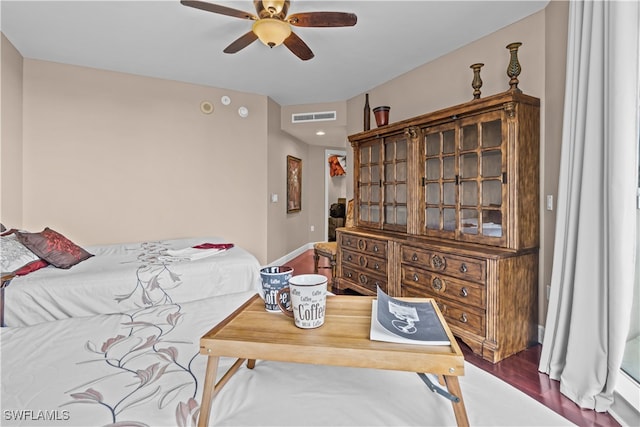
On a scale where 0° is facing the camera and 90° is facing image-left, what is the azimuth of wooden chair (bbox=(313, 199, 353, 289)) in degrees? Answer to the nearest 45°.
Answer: approximately 45°

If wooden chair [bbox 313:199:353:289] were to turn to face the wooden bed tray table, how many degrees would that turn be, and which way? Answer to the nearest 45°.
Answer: approximately 45° to its left

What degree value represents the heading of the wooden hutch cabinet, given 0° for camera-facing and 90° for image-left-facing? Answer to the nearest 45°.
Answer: approximately 45°

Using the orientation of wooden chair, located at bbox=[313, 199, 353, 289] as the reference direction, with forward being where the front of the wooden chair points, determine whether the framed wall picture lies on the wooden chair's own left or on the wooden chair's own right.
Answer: on the wooden chair's own right

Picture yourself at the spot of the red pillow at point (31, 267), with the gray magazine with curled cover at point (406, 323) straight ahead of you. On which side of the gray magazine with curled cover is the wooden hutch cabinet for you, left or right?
left
